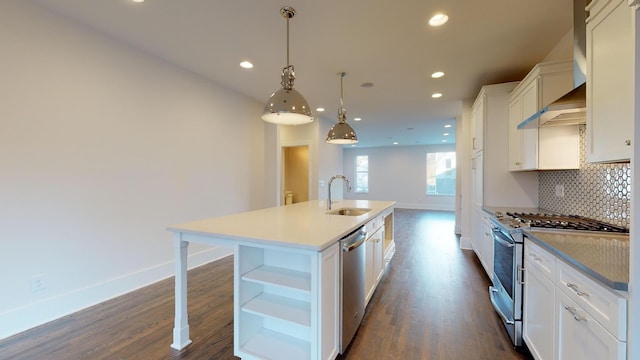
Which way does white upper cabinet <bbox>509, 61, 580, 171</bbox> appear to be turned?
to the viewer's left

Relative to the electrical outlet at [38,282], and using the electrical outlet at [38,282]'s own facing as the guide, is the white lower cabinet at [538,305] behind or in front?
in front

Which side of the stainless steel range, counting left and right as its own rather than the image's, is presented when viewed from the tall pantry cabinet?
right

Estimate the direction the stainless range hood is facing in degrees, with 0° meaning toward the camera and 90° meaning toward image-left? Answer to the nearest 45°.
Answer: approximately 90°

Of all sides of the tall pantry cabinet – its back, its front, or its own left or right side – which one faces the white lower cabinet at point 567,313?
left

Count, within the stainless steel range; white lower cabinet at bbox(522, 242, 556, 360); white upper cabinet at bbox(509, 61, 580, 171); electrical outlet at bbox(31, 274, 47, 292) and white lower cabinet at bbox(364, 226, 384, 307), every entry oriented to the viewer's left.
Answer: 3

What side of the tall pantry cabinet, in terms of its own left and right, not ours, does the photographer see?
left

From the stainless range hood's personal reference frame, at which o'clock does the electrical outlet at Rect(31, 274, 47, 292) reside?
The electrical outlet is roughly at 11 o'clock from the stainless range hood.

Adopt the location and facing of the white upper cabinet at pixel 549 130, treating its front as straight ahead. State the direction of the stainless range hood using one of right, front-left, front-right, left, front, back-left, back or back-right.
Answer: left

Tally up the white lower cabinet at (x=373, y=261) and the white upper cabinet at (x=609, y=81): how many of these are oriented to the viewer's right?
1

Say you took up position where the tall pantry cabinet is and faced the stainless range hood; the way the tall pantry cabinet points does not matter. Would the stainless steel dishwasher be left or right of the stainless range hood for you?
right

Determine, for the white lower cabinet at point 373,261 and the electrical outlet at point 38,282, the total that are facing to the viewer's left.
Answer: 0

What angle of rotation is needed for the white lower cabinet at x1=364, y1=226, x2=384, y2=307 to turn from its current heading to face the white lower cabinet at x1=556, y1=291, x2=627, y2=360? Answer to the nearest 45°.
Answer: approximately 45° to its right
